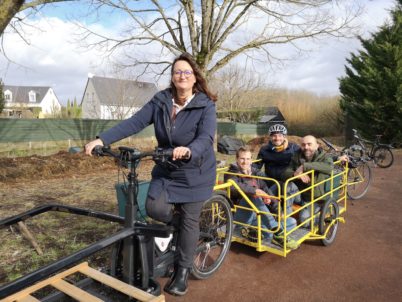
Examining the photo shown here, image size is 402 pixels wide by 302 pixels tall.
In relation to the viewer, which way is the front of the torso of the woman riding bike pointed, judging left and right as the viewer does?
facing the viewer and to the left of the viewer

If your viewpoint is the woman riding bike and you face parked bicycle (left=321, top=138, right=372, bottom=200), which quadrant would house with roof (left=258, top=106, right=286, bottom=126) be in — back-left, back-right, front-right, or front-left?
front-left

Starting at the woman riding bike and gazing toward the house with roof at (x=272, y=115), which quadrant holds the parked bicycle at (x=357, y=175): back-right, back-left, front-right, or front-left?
front-right

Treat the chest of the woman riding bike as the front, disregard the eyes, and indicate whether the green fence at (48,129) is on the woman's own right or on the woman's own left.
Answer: on the woman's own right

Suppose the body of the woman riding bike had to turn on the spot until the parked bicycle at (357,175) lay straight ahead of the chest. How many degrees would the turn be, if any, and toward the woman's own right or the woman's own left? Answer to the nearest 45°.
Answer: approximately 180°

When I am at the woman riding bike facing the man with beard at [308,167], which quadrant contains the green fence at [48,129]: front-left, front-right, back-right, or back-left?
front-left

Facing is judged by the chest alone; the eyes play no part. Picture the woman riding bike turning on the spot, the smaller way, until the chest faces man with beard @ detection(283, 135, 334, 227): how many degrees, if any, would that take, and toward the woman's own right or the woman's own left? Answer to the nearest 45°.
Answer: approximately 180°

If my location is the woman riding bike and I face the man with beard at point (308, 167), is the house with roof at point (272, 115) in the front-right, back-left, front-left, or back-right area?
front-left

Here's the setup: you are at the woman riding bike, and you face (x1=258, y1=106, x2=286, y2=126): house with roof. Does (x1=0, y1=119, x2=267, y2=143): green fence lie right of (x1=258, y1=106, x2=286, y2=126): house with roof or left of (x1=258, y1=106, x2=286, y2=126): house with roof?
left

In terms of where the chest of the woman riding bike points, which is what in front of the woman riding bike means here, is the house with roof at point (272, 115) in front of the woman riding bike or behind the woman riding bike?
behind
